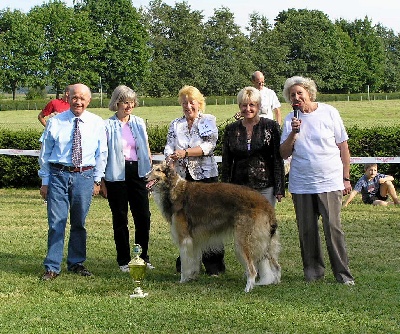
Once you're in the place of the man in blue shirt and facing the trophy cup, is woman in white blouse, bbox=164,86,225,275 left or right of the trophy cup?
left

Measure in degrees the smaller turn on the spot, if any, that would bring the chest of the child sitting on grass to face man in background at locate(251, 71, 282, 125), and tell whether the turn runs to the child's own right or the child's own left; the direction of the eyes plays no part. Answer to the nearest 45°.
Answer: approximately 135° to the child's own right

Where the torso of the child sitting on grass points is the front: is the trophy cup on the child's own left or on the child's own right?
on the child's own right

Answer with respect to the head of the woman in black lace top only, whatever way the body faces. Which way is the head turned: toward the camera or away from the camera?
toward the camera

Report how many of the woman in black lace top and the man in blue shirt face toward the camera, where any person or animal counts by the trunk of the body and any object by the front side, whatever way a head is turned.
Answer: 2

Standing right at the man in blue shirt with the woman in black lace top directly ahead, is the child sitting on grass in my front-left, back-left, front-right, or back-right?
front-left

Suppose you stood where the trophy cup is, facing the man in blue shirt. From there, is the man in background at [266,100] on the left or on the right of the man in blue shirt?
right

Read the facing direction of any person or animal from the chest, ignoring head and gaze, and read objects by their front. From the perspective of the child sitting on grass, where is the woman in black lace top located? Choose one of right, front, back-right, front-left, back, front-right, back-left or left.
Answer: front-right

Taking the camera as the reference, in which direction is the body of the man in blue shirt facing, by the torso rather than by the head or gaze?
toward the camera

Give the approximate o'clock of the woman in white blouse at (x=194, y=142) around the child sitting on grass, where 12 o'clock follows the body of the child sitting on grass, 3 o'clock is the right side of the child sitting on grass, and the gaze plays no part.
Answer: The woman in white blouse is roughly at 2 o'clock from the child sitting on grass.

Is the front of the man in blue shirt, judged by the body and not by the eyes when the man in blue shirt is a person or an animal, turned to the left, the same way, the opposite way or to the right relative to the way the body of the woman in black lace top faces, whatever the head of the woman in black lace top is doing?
the same way

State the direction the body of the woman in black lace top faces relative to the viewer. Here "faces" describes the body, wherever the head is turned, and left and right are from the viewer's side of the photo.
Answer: facing the viewer

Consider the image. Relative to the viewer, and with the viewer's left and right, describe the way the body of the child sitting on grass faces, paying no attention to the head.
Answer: facing the viewer and to the right of the viewer

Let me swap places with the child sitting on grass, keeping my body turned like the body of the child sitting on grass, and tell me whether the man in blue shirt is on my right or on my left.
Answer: on my right

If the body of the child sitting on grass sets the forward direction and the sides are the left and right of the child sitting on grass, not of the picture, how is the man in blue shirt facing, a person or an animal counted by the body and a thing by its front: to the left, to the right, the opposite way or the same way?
the same way
